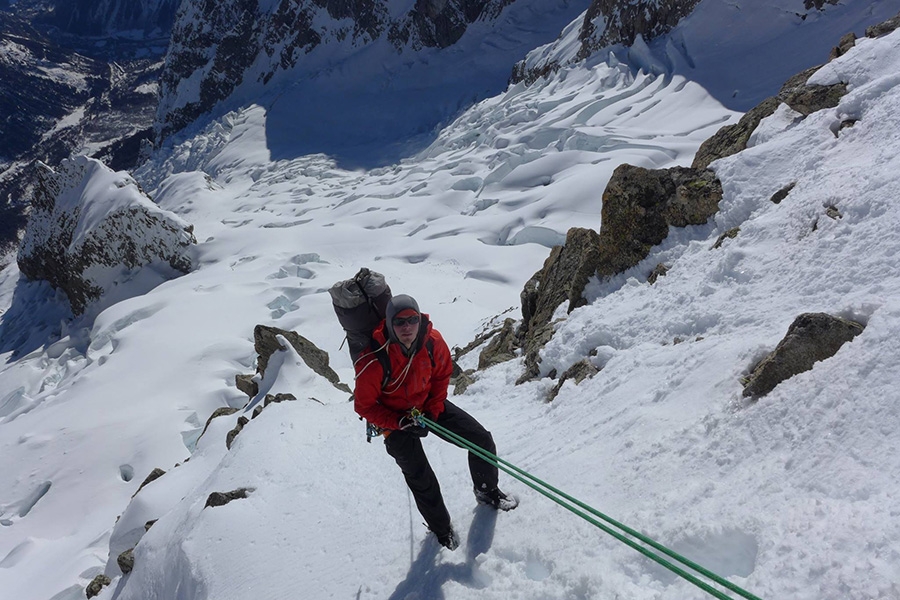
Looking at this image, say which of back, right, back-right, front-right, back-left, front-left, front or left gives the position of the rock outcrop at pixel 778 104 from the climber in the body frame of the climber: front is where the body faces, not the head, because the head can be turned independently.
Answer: left

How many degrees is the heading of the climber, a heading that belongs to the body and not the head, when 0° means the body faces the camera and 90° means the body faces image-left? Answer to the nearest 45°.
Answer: approximately 315°

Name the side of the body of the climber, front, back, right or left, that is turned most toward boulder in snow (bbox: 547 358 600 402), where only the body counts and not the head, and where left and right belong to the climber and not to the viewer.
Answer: left

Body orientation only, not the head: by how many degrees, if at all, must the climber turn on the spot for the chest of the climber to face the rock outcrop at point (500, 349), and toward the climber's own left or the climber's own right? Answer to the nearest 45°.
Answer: approximately 135° to the climber's own left

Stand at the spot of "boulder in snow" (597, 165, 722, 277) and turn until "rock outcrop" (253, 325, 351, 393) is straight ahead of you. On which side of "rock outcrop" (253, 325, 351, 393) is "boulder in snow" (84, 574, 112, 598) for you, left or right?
left

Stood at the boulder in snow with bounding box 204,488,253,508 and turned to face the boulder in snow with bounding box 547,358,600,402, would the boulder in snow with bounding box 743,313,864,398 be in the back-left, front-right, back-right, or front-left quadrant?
front-right
